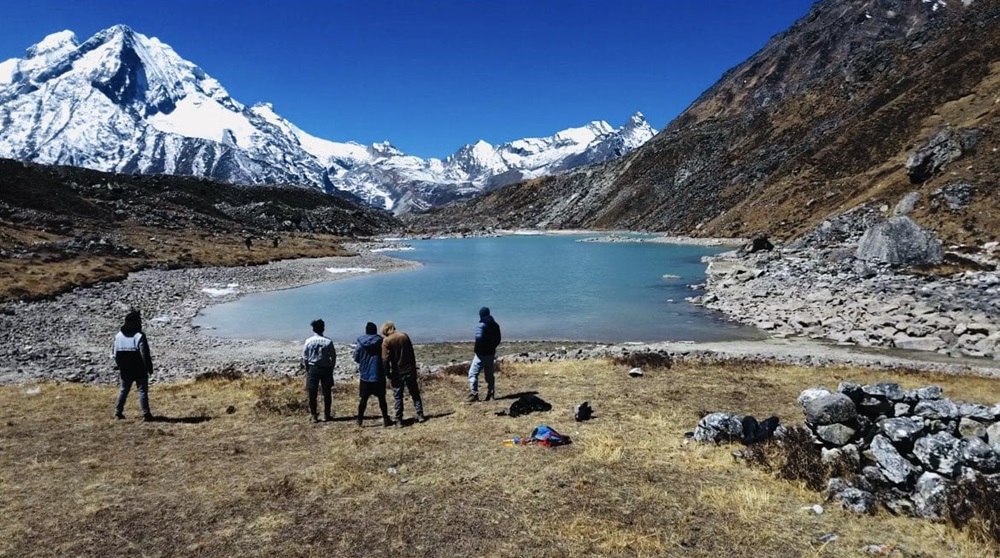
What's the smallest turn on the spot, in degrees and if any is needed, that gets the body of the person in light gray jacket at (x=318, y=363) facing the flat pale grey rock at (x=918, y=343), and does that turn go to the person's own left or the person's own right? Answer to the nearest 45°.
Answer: approximately 90° to the person's own right

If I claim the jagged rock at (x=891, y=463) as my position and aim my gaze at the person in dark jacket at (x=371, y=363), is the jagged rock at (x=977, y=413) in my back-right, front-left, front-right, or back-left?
back-right

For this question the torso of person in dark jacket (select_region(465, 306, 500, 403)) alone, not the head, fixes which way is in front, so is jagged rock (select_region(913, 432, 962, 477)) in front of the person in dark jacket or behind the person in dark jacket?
behind

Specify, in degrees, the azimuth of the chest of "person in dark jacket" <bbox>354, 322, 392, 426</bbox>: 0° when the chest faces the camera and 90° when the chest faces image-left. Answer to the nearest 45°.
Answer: approximately 180°

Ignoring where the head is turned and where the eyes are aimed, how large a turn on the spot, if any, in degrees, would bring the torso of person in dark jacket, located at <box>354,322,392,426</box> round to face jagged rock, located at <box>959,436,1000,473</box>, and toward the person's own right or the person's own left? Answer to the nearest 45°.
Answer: approximately 135° to the person's own right

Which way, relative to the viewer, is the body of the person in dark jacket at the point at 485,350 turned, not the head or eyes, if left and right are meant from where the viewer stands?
facing away from the viewer and to the left of the viewer

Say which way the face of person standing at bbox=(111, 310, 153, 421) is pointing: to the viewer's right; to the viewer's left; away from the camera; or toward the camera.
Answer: away from the camera

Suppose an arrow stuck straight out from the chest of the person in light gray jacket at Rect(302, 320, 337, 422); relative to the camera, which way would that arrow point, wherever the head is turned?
away from the camera

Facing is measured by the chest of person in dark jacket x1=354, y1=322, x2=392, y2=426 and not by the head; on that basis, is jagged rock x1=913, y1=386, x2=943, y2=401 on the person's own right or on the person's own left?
on the person's own right

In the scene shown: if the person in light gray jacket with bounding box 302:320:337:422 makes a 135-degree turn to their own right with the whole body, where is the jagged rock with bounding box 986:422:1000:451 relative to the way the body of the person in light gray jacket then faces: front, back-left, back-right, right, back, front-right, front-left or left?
front

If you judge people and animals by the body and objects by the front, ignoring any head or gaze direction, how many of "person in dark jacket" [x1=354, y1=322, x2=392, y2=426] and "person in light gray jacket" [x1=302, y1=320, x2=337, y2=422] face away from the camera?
2

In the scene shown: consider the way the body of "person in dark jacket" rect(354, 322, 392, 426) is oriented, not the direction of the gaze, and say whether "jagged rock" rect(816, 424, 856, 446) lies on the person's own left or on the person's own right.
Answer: on the person's own right

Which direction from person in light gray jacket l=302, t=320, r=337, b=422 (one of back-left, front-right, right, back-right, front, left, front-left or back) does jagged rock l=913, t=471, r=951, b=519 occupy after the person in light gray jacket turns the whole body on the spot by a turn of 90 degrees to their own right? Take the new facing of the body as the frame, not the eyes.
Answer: front-right
